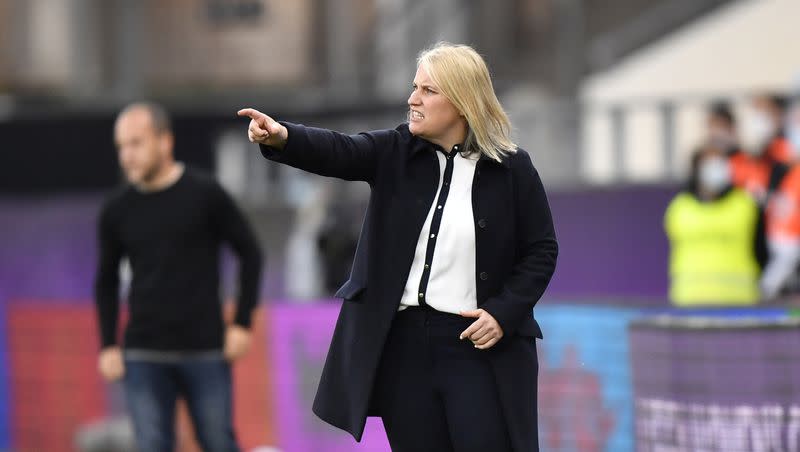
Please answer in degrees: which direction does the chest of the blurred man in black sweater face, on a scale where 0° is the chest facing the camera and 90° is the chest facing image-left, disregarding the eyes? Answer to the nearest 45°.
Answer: approximately 45°

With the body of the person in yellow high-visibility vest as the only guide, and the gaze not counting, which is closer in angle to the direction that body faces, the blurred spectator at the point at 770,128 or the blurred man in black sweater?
the blurred man in black sweater

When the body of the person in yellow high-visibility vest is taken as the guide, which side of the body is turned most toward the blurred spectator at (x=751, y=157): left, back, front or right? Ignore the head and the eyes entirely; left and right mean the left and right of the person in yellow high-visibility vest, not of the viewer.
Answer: back
